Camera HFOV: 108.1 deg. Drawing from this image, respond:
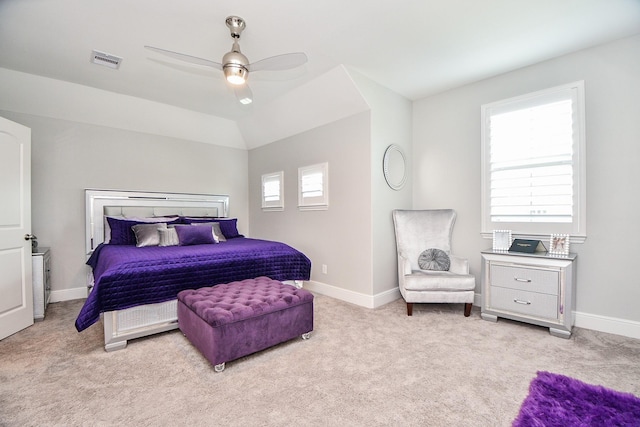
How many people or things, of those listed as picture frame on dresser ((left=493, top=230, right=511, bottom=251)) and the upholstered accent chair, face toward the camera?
2

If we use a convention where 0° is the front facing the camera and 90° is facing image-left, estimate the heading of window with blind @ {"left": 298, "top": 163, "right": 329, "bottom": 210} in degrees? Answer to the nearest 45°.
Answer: approximately 45°

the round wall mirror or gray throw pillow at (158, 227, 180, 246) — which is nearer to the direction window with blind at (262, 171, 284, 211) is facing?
the gray throw pillow

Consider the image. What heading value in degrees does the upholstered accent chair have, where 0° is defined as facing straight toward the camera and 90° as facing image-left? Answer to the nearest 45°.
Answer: approximately 0°

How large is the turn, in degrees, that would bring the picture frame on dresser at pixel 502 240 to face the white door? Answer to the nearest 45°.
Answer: approximately 45° to its right

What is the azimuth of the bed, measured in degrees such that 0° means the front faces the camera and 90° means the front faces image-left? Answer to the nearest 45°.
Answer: approximately 315°
